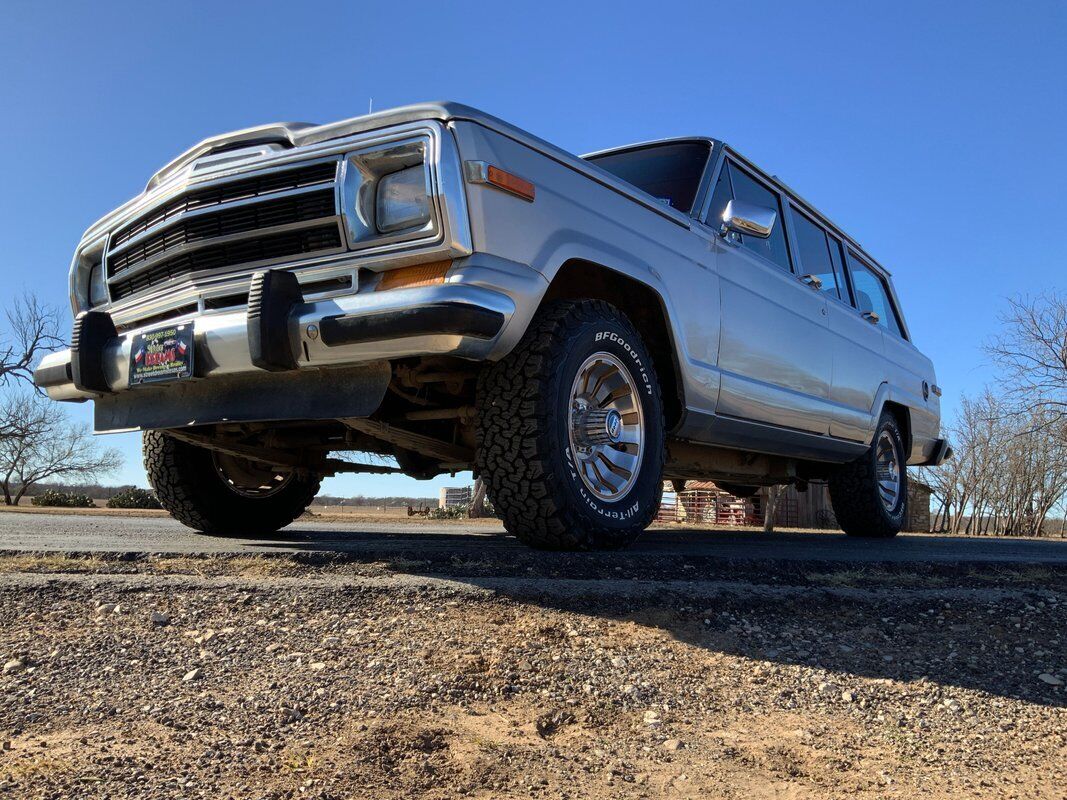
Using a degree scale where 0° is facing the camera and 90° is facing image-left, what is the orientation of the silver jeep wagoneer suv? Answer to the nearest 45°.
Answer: approximately 45°

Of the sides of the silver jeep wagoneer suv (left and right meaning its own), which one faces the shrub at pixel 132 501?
right

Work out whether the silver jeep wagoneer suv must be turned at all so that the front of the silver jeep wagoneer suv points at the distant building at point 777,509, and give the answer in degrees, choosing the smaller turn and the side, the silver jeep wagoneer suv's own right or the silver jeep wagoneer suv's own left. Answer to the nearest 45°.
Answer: approximately 135° to the silver jeep wagoneer suv's own right
